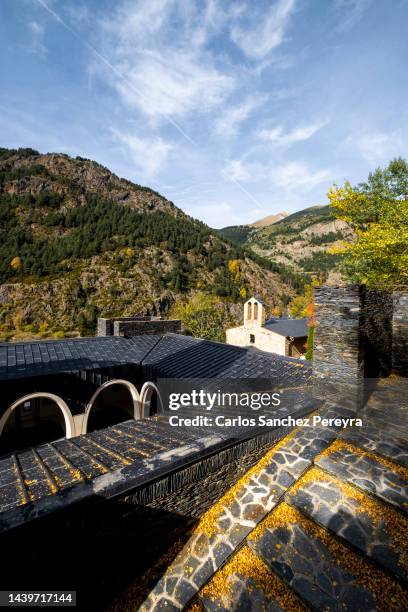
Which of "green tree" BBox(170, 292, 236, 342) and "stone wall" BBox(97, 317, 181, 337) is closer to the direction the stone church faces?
the stone wall

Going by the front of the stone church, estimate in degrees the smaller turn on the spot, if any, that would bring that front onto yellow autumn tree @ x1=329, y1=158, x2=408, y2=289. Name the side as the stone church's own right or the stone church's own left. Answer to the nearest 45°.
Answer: approximately 45° to the stone church's own left

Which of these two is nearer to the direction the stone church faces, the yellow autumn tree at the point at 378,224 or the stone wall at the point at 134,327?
the stone wall

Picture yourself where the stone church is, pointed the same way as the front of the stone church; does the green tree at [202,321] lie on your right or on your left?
on your right

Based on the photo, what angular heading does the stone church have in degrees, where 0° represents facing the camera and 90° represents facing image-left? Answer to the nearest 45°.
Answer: approximately 45°
